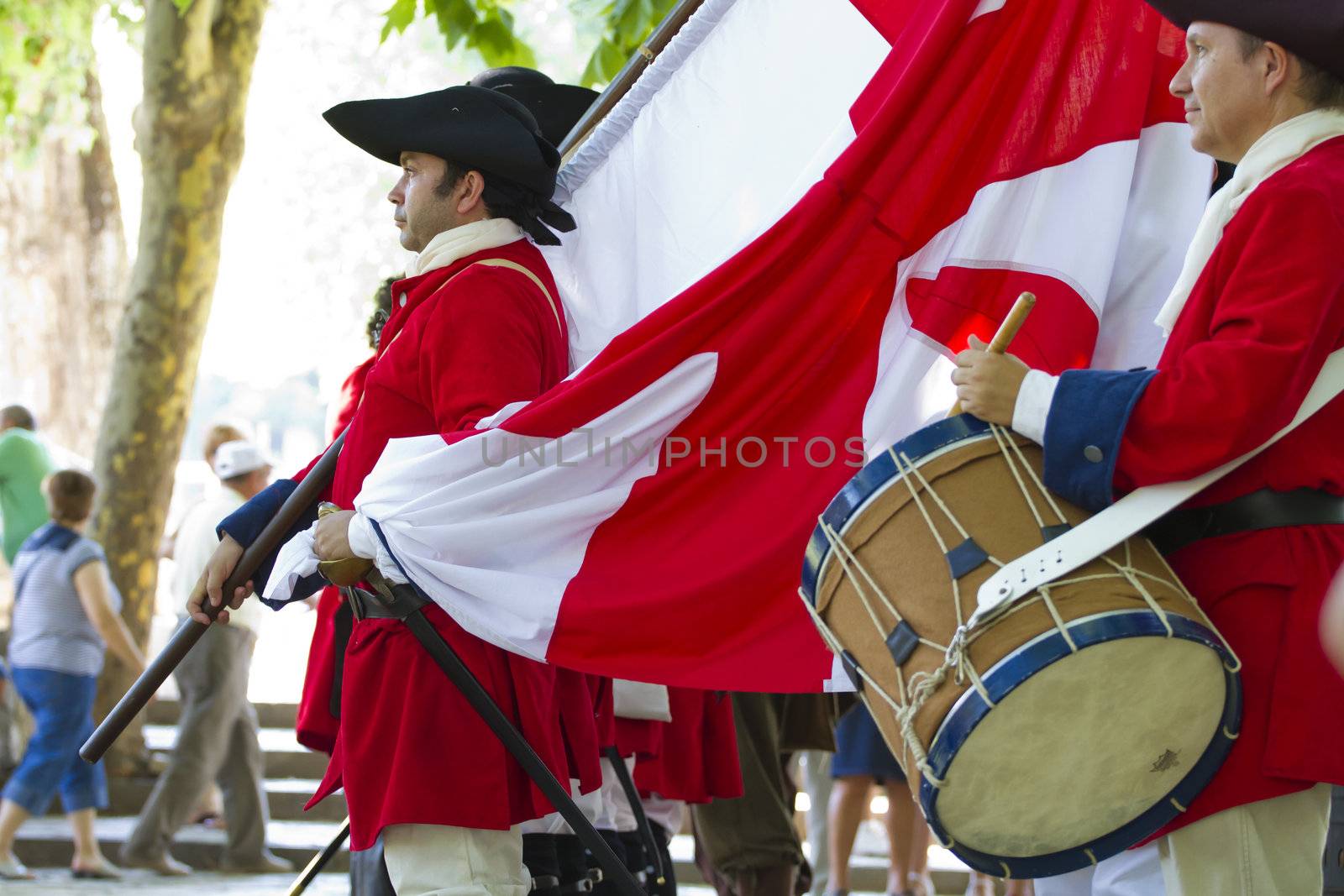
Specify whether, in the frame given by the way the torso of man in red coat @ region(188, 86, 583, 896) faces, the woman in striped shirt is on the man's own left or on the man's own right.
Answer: on the man's own right

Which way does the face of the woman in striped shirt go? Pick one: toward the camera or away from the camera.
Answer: away from the camera

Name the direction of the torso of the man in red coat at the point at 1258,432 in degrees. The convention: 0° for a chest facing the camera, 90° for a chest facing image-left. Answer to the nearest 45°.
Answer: approximately 90°

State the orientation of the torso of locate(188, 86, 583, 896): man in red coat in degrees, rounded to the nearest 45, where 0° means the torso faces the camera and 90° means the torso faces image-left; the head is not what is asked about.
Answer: approximately 90°

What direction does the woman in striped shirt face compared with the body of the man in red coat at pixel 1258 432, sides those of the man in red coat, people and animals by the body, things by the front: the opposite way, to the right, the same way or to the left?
to the right

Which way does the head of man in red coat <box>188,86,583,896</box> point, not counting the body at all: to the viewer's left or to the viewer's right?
to the viewer's left

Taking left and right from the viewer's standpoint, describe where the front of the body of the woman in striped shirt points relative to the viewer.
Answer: facing away from the viewer and to the right of the viewer

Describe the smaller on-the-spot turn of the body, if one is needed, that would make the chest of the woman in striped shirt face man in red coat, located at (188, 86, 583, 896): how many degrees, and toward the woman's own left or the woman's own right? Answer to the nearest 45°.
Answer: approximately 135° to the woman's own right
